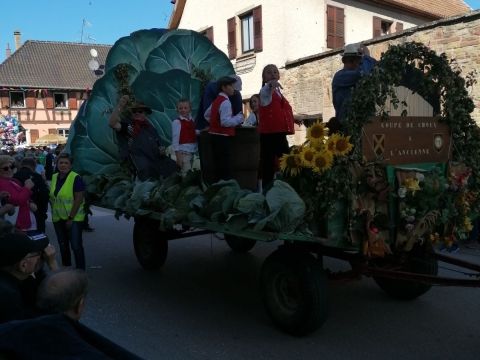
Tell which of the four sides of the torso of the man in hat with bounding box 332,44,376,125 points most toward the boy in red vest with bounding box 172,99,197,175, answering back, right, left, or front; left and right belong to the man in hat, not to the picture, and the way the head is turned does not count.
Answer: left

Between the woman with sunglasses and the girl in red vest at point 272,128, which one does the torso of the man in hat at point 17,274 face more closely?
the girl in red vest

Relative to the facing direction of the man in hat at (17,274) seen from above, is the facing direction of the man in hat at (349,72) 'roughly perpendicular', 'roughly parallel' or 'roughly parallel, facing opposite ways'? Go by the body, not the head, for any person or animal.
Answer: roughly parallel

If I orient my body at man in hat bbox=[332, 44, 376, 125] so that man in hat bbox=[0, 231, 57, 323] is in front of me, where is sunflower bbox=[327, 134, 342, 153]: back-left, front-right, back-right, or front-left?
front-left

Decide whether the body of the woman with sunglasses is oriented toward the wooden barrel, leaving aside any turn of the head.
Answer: yes

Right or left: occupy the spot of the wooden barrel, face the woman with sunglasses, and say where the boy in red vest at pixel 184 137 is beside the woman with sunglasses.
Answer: right

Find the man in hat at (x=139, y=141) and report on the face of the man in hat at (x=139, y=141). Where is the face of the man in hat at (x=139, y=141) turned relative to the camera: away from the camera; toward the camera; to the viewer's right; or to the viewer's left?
toward the camera

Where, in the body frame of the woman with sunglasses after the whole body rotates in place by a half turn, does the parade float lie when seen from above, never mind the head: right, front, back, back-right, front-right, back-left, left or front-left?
back

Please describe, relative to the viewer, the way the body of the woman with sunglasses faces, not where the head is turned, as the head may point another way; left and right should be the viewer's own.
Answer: facing the viewer and to the right of the viewer

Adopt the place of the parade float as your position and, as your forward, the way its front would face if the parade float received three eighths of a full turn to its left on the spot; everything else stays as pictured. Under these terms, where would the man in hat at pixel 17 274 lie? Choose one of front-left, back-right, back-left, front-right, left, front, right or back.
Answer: back-left
